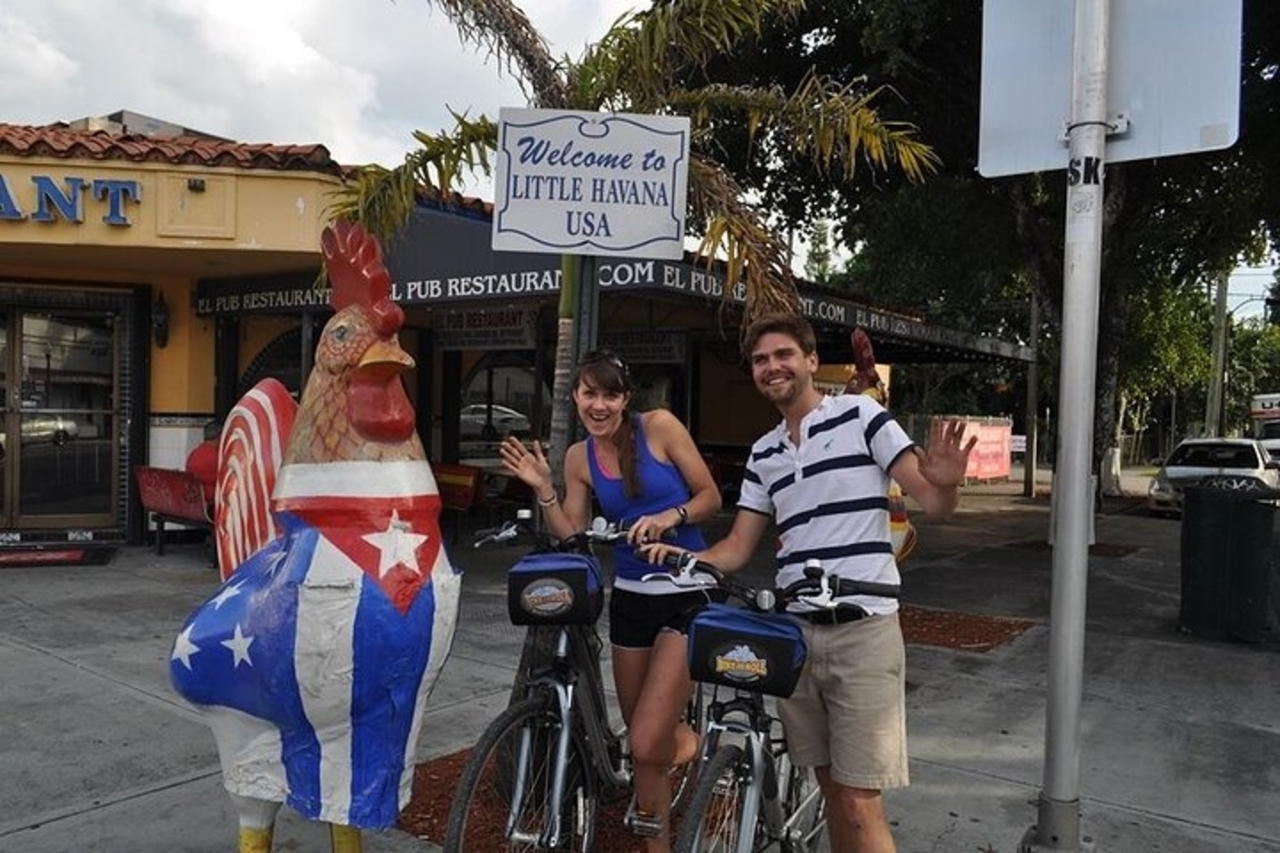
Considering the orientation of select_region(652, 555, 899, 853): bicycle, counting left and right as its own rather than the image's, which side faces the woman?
right

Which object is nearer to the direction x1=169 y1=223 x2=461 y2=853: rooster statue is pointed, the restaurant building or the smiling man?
the smiling man

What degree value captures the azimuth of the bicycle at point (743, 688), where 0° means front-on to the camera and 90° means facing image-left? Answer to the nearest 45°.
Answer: approximately 45°

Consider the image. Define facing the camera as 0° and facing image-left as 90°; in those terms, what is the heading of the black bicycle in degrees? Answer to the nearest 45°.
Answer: approximately 45°

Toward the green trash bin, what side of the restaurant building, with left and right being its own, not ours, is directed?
front

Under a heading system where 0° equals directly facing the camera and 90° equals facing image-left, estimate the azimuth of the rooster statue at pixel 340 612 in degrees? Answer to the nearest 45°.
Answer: approximately 315°

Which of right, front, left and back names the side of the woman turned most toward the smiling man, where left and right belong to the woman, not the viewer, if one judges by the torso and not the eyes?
left
